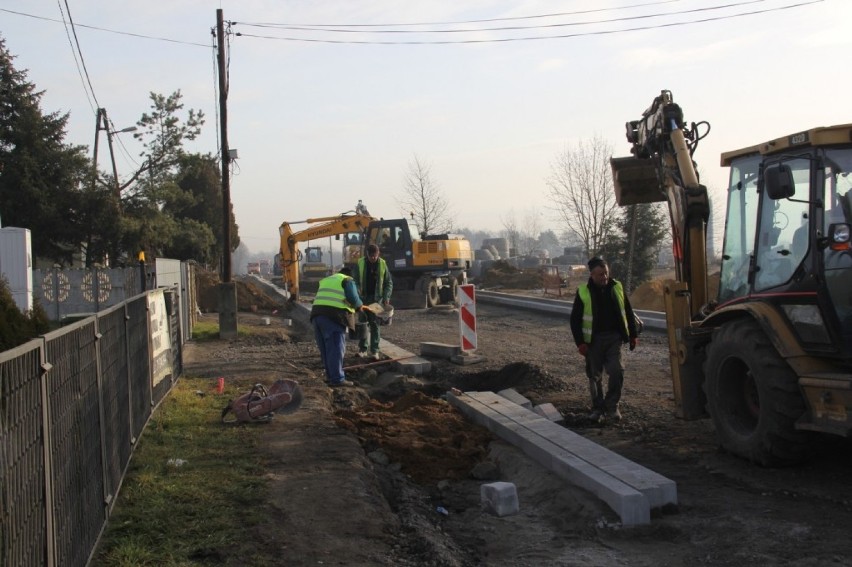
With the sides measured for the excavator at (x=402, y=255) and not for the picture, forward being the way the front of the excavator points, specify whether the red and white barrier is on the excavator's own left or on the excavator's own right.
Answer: on the excavator's own left

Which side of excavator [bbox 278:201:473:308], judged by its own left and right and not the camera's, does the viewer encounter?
left

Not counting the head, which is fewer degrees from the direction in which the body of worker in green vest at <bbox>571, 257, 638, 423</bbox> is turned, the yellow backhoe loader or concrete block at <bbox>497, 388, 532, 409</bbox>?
the yellow backhoe loader

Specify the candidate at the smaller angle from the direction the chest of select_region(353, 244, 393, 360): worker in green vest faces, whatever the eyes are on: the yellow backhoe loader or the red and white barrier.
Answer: the yellow backhoe loader

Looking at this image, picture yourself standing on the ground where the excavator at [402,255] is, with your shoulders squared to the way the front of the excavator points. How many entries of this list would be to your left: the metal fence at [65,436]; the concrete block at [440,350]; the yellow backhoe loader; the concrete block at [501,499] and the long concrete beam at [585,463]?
5

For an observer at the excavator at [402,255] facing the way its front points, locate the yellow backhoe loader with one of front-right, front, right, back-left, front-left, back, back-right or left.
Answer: left

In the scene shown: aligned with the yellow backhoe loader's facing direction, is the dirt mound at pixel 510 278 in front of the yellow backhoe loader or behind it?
behind

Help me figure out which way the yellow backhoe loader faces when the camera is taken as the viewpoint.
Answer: facing the viewer and to the right of the viewer

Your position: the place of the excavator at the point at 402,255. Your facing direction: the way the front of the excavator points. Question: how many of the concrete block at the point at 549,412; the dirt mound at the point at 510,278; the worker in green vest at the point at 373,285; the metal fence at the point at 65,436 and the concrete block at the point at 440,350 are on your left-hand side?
4

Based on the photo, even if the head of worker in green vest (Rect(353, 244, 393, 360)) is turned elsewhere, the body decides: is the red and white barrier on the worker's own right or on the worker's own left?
on the worker's own left

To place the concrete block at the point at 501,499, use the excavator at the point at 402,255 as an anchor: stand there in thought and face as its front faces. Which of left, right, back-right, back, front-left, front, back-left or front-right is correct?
left

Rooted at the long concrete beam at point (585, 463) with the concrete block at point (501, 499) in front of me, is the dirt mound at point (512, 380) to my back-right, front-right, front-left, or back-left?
back-right

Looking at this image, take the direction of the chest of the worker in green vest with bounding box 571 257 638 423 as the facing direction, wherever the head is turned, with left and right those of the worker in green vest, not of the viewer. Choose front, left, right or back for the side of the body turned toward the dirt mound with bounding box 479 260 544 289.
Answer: back

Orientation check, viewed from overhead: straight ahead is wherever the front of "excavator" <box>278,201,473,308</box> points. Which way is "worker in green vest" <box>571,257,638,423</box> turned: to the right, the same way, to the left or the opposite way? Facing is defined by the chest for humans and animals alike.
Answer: to the left

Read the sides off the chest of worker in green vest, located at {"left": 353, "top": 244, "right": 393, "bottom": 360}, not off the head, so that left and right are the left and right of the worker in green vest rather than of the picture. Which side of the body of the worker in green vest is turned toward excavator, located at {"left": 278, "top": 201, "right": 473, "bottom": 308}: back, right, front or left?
back

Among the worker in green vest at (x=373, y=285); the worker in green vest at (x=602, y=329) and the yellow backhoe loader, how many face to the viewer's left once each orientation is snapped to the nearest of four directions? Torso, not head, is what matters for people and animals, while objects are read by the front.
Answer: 0

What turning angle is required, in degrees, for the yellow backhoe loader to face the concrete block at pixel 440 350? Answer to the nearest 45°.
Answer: approximately 180°

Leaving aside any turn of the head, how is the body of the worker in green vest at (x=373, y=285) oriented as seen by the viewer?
toward the camera

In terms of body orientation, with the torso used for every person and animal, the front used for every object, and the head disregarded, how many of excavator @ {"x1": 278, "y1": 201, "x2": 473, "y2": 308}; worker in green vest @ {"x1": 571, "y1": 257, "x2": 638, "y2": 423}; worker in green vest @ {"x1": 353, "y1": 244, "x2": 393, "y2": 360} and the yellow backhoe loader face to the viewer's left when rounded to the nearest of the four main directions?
1

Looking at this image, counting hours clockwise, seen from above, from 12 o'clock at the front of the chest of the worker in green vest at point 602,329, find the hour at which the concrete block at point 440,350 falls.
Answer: The concrete block is roughly at 5 o'clock from the worker in green vest.
